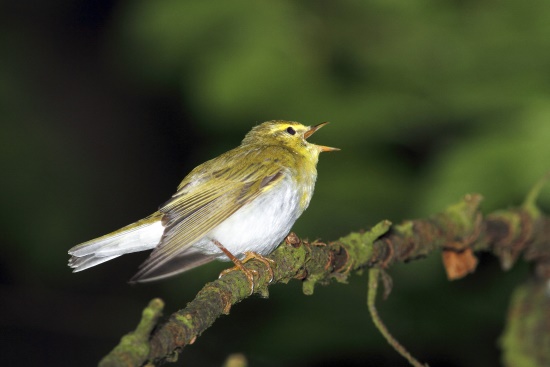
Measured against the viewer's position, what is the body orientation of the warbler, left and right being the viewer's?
facing to the right of the viewer
